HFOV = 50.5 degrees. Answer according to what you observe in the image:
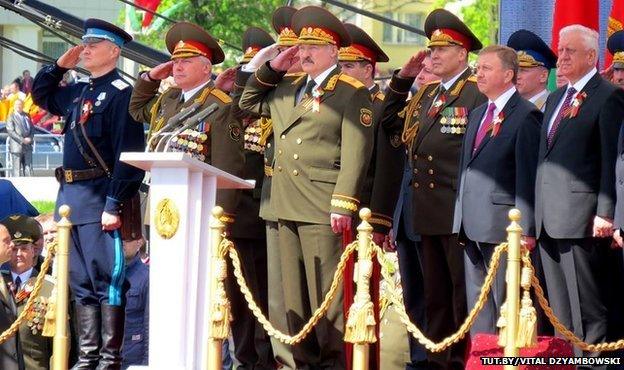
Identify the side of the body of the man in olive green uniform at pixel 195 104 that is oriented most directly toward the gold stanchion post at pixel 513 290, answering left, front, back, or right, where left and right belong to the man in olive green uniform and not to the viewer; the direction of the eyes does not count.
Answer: left

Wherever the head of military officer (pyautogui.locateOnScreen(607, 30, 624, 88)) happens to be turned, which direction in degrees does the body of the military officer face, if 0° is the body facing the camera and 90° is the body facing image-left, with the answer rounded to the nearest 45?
approximately 45°

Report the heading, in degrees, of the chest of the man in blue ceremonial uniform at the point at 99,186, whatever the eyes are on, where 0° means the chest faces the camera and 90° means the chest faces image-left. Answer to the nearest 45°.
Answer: approximately 45°

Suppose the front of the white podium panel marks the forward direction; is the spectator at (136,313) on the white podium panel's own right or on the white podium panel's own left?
on the white podium panel's own right

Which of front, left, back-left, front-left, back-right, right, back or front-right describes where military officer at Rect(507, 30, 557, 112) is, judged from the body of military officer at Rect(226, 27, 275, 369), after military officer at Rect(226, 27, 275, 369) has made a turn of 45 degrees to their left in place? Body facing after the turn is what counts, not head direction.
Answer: left
